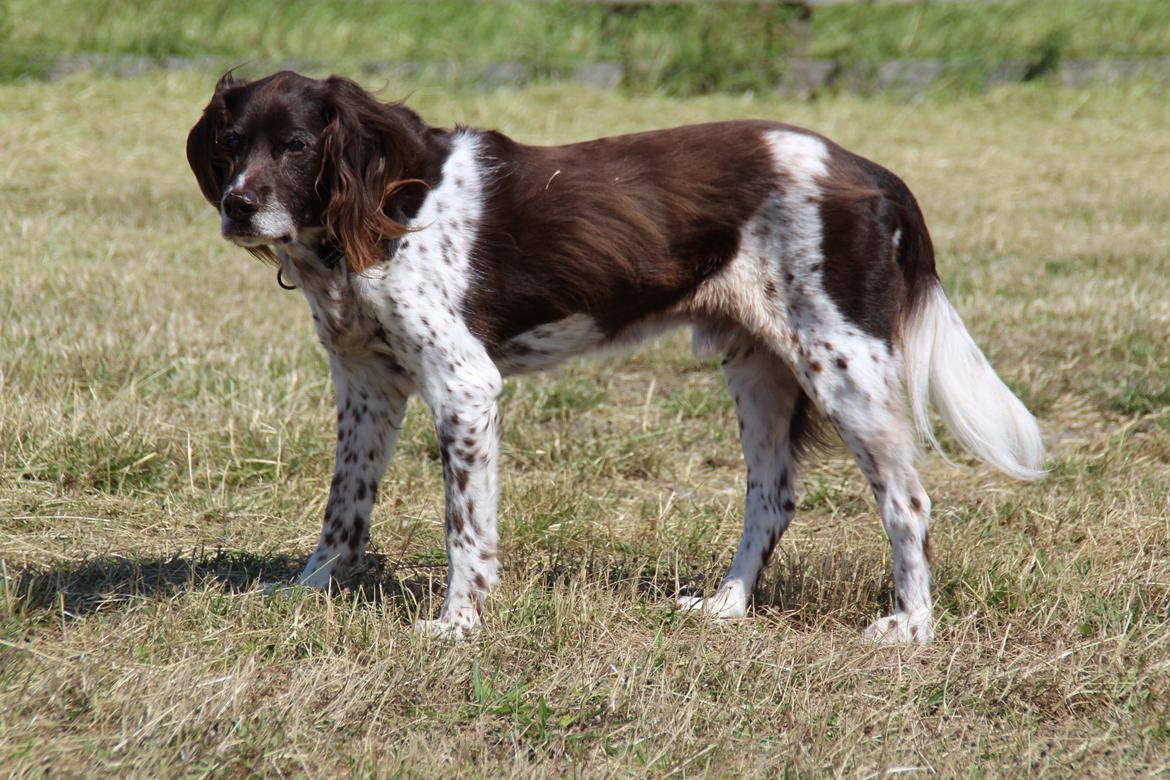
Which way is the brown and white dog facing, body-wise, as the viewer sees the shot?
to the viewer's left
